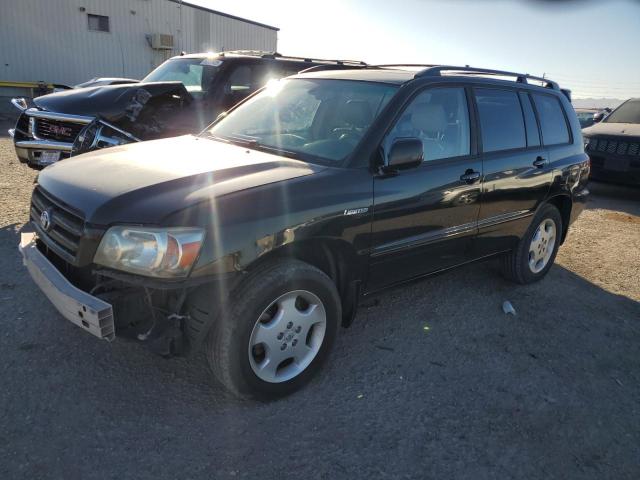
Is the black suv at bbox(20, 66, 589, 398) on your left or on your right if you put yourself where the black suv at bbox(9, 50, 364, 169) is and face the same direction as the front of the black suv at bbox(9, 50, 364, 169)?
on your left

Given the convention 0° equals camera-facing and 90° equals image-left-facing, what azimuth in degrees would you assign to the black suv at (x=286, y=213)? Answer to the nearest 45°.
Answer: approximately 45°

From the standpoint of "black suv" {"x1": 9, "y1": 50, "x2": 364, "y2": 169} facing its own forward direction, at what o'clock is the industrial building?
The industrial building is roughly at 4 o'clock from the black suv.

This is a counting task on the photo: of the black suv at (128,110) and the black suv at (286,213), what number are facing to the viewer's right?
0

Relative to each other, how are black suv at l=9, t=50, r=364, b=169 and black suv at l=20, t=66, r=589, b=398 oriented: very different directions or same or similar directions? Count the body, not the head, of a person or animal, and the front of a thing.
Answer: same or similar directions

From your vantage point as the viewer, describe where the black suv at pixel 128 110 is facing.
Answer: facing the viewer and to the left of the viewer

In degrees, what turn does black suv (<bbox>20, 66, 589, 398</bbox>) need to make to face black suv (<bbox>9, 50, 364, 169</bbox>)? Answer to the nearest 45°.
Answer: approximately 90° to its right

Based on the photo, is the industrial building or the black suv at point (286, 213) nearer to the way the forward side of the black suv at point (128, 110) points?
the black suv

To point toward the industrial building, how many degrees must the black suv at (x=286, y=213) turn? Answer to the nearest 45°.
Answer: approximately 90° to its right
